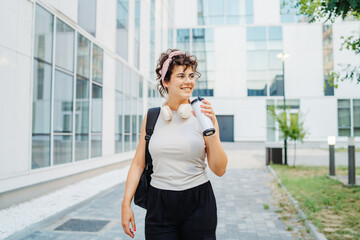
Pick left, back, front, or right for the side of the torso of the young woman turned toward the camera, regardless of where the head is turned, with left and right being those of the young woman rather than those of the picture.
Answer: front

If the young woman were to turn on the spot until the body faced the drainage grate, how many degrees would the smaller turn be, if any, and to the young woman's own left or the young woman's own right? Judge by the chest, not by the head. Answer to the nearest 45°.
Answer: approximately 135° to the young woman's own right

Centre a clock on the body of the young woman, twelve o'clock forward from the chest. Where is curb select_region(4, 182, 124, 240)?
The curb is roughly at 5 o'clock from the young woman.

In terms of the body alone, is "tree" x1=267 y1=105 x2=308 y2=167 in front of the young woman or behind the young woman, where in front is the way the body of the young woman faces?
behind

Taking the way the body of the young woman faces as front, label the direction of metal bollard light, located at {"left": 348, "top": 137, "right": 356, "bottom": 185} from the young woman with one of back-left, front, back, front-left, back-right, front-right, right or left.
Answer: back-left

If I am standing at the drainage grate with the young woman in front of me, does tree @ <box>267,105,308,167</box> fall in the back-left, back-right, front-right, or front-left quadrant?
back-left

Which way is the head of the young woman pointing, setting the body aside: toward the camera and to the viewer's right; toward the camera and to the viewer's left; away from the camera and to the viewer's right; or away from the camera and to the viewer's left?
toward the camera and to the viewer's right
